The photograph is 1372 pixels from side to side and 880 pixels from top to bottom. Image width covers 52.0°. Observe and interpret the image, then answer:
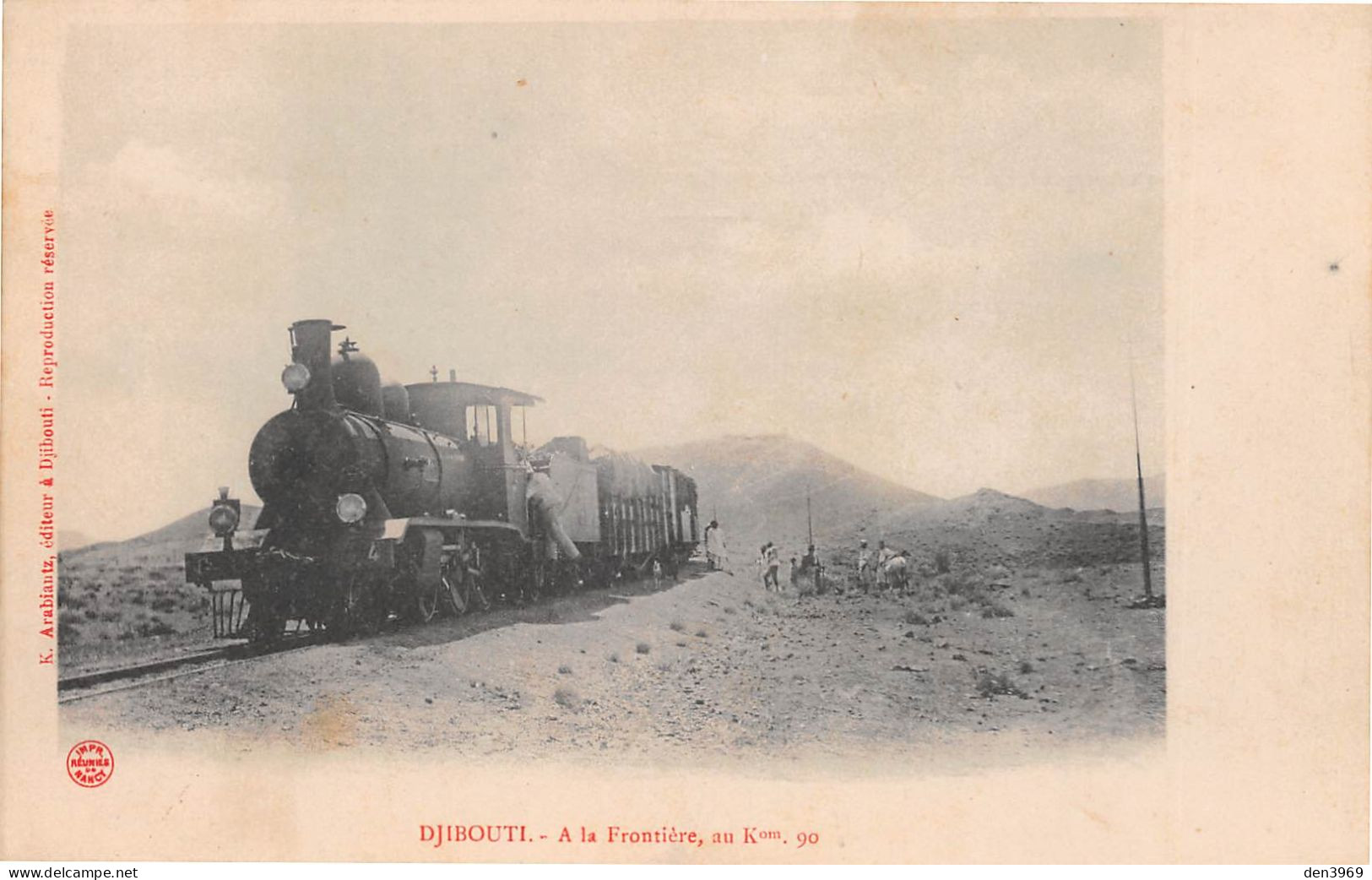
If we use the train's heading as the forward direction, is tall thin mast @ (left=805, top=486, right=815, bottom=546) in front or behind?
behind

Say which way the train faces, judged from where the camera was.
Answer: facing the viewer and to the left of the viewer

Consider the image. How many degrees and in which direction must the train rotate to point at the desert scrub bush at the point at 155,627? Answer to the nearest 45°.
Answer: approximately 45° to its right

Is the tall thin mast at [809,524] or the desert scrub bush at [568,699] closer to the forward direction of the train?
the desert scrub bush

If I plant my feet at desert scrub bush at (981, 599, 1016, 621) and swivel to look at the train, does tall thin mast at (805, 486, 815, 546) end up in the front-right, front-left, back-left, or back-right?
front-right

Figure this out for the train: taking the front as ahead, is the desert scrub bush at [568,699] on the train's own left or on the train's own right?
on the train's own left

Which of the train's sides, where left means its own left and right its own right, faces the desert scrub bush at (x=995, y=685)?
left
